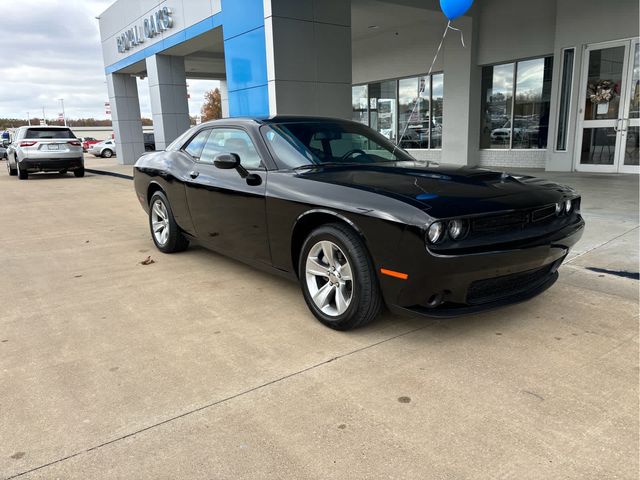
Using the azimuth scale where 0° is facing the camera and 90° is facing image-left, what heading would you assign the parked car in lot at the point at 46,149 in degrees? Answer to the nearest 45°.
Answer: approximately 180°

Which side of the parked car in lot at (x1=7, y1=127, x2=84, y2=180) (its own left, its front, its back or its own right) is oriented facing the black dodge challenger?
back

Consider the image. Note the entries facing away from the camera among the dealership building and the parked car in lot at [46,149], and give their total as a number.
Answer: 1

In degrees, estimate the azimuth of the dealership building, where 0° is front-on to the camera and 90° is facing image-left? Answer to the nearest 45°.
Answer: approximately 45°

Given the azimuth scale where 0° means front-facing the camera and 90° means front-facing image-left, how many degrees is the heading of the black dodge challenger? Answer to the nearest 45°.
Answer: approximately 315°

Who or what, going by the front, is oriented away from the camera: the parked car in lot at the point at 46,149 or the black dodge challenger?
the parked car in lot

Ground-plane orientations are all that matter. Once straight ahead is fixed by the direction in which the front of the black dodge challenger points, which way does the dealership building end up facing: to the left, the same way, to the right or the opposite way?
to the right

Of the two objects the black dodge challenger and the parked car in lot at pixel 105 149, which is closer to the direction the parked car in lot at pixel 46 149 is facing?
the parked car in lot

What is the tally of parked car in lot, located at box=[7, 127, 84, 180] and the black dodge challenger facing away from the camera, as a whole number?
1

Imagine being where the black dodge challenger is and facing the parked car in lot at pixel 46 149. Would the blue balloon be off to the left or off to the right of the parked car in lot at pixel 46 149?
right

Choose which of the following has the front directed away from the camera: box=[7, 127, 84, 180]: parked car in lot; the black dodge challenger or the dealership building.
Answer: the parked car in lot

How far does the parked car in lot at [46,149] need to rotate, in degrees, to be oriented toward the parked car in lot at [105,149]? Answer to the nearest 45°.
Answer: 0° — it already faces it

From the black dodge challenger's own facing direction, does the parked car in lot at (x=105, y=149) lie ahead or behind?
behind

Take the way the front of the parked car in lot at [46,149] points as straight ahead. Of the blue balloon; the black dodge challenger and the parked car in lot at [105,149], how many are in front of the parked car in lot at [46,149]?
1

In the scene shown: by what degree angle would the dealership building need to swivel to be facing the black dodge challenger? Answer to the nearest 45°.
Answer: approximately 45° to its left

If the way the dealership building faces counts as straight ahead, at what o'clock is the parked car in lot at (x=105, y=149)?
The parked car in lot is roughly at 3 o'clock from the dealership building.
